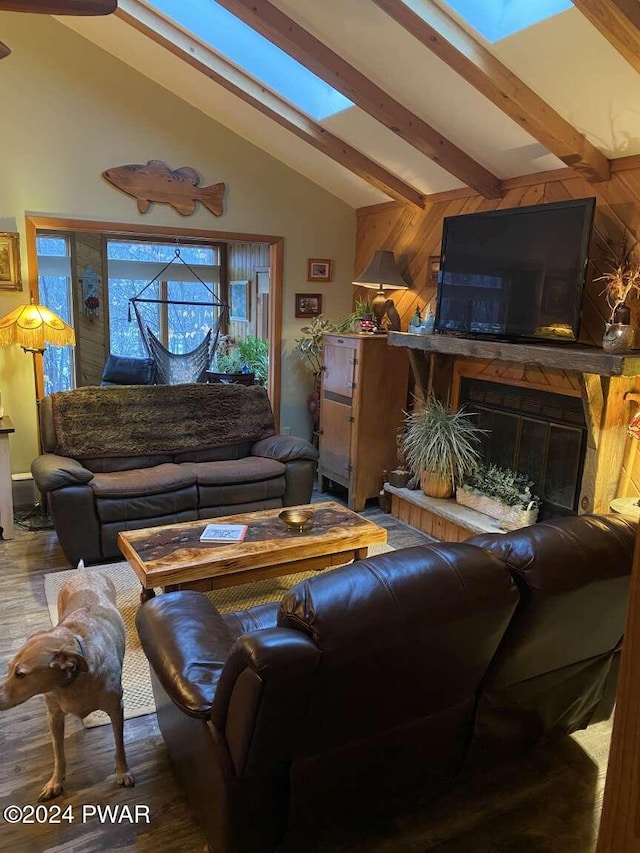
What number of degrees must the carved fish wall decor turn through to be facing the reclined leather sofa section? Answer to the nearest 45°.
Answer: approximately 90° to its left

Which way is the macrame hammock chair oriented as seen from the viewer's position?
toward the camera

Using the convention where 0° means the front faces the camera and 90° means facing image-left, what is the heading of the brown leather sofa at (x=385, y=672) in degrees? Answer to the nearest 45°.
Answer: approximately 135°

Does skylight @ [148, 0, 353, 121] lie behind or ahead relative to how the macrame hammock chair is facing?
ahead

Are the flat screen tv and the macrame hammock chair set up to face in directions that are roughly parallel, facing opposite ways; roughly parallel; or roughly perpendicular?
roughly perpendicular

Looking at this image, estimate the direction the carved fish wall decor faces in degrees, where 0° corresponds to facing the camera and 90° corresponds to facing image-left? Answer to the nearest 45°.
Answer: approximately 90°

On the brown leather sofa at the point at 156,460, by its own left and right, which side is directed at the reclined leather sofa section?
front

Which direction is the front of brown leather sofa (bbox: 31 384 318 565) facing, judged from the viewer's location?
facing the viewer and to the right of the viewer

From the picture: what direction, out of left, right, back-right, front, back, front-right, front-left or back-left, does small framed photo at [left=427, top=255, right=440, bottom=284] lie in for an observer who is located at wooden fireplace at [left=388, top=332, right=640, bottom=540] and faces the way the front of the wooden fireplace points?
right

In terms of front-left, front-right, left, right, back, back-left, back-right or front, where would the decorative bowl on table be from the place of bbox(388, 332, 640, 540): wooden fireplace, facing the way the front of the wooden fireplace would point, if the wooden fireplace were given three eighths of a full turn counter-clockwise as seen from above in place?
back-right

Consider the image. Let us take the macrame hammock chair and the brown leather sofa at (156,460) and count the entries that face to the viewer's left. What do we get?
0

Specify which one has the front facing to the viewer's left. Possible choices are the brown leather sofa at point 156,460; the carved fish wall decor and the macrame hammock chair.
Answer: the carved fish wall decor
